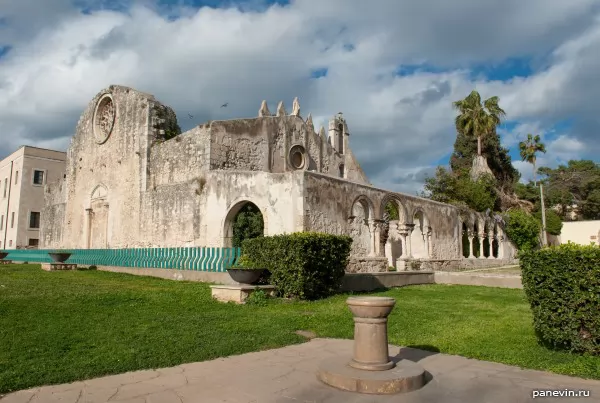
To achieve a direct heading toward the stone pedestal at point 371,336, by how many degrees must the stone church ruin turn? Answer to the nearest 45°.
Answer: approximately 45° to its left

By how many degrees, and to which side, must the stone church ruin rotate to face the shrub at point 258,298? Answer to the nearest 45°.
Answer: approximately 45° to its left

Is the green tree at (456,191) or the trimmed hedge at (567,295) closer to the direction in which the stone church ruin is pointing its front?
the trimmed hedge

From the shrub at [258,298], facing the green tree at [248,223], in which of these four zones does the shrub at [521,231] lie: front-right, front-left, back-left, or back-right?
front-right

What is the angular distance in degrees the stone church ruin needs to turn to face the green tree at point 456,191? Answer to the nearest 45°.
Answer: approximately 180°

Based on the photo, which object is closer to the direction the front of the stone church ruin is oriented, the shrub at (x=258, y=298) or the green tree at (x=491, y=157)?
the shrub

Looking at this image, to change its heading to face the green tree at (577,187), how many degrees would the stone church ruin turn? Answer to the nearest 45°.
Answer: approximately 180°

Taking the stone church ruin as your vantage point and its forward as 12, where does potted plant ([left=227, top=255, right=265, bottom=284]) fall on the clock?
The potted plant is roughly at 10 o'clock from the stone church ruin.

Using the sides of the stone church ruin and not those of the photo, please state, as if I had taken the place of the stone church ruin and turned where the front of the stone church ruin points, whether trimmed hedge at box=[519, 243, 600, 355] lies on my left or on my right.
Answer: on my left

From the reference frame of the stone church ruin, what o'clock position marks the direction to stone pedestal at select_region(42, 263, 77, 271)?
The stone pedestal is roughly at 1 o'clock from the stone church ruin.

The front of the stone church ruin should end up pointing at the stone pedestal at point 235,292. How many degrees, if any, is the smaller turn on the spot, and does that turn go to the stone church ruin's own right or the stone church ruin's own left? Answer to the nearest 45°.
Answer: approximately 45° to the stone church ruin's own left

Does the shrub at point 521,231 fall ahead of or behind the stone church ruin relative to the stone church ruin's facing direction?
behind

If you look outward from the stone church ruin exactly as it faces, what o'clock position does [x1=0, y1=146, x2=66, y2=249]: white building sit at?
The white building is roughly at 3 o'clock from the stone church ruin.

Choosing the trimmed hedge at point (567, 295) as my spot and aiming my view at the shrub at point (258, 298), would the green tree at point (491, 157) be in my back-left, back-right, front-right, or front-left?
front-right

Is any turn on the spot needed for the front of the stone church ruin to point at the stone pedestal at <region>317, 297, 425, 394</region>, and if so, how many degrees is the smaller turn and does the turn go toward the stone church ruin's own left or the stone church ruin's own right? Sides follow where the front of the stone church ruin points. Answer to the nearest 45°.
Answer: approximately 45° to the stone church ruin's own left
